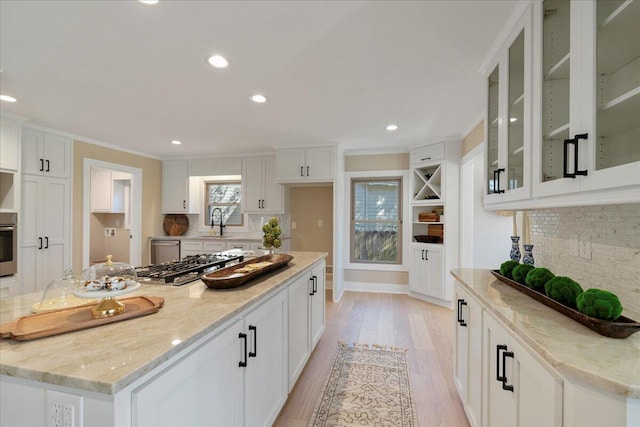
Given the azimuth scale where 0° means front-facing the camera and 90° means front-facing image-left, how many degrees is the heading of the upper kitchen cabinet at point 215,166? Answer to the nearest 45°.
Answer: approximately 0°

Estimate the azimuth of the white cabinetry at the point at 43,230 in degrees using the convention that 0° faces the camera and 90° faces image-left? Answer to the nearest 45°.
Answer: approximately 315°

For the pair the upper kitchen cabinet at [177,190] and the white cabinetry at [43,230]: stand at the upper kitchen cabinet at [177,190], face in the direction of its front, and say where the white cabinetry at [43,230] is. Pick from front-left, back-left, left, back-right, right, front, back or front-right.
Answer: front-right

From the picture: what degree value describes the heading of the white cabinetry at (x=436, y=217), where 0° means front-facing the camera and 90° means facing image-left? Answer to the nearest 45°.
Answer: approximately 45°

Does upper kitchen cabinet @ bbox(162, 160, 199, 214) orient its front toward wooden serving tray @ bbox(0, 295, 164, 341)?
yes

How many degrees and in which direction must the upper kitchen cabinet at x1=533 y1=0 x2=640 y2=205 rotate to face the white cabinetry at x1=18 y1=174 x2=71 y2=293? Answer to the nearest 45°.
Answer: approximately 45° to its right

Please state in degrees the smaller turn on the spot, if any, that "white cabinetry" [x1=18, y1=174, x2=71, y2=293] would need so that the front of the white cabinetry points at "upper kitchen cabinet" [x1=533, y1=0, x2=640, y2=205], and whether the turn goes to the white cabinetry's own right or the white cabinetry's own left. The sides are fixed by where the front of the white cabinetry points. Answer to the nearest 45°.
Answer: approximately 45° to the white cabinetry's own right

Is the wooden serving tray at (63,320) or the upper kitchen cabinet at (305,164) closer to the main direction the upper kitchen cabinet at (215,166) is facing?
the wooden serving tray

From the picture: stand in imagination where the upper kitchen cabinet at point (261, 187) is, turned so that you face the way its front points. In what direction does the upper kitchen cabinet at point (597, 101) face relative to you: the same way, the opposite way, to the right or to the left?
to the right

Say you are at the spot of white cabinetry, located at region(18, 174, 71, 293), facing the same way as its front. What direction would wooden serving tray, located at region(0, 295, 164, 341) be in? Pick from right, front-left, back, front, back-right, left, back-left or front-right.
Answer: front-right
